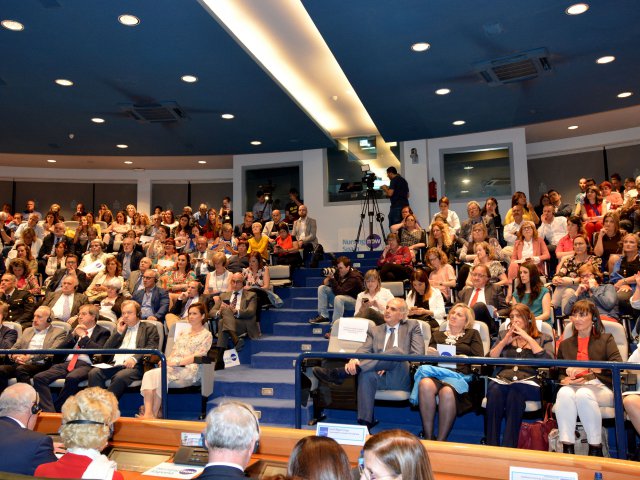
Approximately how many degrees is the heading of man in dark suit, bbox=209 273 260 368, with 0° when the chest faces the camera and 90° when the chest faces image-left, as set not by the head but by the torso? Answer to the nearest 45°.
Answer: approximately 45°

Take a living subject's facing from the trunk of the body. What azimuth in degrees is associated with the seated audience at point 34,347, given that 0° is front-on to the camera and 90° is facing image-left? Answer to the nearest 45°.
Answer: approximately 45°

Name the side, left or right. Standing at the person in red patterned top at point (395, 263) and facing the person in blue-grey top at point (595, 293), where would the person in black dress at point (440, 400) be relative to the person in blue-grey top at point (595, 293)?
right

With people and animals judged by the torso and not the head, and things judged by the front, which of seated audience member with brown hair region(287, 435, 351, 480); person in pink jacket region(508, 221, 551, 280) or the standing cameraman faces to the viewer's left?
the standing cameraman

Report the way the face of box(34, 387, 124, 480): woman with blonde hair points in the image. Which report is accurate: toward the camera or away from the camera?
away from the camera

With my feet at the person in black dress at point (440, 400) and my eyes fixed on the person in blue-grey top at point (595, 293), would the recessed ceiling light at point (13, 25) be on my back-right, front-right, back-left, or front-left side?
back-left

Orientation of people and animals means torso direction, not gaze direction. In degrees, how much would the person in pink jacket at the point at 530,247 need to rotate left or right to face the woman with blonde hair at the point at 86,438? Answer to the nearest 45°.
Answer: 0° — they already face them

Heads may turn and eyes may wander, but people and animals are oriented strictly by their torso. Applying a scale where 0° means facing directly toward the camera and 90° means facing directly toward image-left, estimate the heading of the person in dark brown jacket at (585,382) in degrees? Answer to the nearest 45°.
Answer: approximately 45°

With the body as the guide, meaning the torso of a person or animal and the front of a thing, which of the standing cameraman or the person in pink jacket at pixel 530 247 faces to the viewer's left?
the standing cameraman

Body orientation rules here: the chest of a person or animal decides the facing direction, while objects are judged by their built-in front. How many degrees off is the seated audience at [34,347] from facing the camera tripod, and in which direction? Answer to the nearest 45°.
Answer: approximately 180°

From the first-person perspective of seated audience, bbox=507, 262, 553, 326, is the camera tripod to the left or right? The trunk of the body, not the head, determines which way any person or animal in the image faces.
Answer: on their right

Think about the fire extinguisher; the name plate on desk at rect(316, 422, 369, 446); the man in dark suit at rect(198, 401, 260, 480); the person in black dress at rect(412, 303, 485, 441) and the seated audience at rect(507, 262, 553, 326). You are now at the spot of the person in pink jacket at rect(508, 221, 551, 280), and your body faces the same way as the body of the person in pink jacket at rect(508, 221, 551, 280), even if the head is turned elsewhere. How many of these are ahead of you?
4

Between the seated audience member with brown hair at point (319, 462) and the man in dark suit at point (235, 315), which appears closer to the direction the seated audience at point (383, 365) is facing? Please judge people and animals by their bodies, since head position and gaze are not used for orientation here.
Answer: the seated audience member with brown hair
